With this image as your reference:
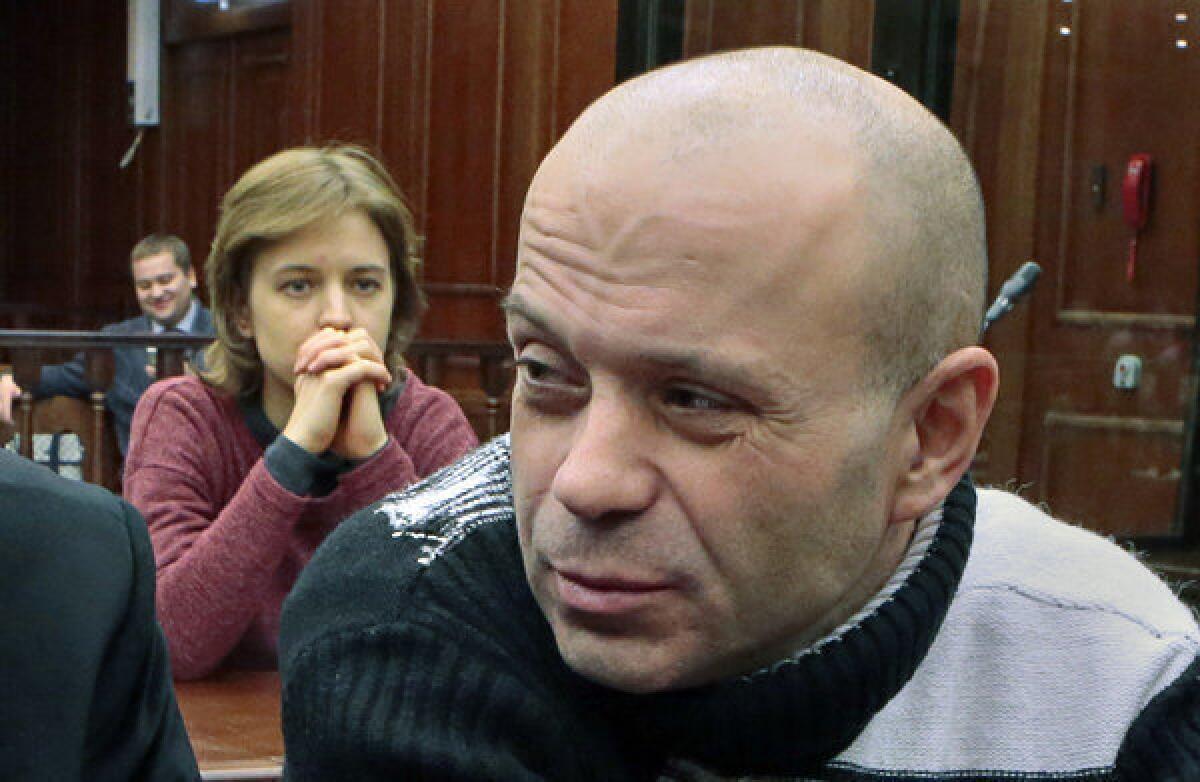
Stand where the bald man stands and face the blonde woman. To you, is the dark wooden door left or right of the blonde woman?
right

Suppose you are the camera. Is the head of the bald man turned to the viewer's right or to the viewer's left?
to the viewer's left

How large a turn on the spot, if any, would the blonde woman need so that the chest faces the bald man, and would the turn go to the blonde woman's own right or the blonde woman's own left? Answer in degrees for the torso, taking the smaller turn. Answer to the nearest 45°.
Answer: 0° — they already face them

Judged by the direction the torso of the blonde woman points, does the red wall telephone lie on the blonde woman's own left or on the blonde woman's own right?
on the blonde woman's own left

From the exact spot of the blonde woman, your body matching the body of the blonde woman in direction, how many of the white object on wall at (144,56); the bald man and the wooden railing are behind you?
2

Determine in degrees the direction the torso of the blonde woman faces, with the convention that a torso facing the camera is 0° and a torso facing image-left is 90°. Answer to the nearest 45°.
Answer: approximately 0°

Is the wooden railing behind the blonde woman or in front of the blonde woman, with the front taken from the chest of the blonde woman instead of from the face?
behind

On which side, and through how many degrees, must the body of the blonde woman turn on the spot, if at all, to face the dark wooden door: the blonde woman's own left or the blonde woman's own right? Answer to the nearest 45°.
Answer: approximately 135° to the blonde woman's own left

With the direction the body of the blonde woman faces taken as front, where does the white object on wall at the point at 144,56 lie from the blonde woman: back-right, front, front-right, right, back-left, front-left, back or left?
back

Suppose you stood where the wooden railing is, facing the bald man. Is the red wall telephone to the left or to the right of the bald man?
left
